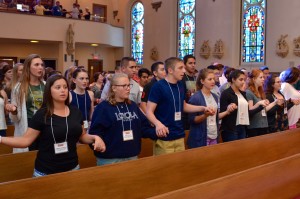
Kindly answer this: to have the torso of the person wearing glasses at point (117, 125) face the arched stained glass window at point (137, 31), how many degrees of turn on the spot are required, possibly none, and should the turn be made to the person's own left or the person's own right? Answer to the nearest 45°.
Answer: approximately 135° to the person's own left

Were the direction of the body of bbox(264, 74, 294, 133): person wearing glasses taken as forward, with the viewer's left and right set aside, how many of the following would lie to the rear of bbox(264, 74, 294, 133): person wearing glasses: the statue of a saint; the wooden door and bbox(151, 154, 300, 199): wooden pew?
2

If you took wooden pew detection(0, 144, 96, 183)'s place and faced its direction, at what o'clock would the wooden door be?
The wooden door is roughly at 8 o'clock from the wooden pew.

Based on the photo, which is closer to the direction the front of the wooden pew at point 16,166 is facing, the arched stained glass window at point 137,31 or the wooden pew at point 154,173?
the wooden pew

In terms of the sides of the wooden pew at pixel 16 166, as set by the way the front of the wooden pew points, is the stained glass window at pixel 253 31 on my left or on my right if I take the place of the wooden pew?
on my left

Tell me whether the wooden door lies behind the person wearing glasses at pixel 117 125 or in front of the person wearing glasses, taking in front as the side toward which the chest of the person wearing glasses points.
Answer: behind

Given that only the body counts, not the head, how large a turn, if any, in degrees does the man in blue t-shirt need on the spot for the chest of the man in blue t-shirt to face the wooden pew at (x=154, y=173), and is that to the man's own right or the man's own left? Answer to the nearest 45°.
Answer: approximately 45° to the man's own right
